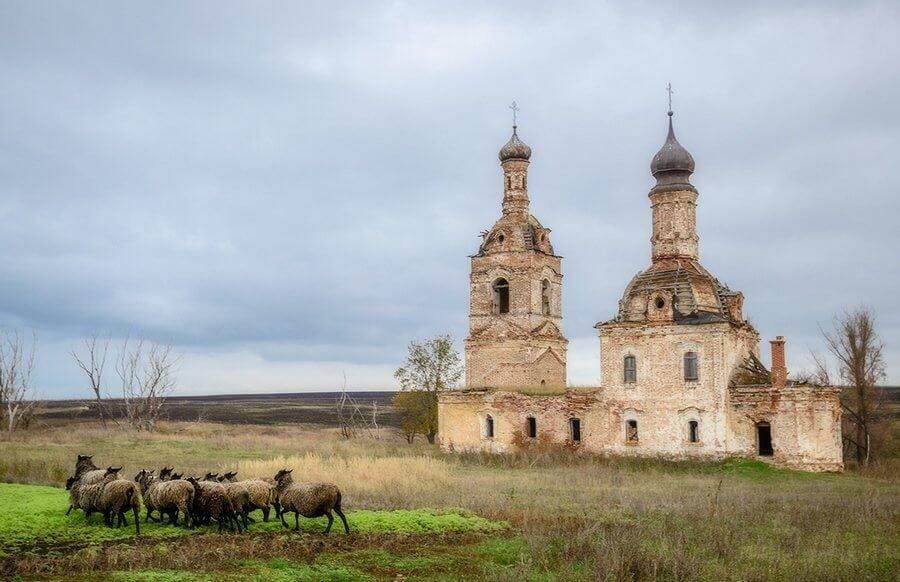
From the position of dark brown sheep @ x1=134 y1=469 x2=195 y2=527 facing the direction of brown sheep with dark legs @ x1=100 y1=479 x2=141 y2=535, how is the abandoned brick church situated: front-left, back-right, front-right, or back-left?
back-right

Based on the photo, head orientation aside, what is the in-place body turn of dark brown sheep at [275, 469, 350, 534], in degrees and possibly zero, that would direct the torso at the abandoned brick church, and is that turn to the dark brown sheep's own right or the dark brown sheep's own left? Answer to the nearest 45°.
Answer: approximately 135° to the dark brown sheep's own right

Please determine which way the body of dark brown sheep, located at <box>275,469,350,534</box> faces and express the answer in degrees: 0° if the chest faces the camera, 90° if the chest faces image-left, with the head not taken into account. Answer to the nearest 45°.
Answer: approximately 90°

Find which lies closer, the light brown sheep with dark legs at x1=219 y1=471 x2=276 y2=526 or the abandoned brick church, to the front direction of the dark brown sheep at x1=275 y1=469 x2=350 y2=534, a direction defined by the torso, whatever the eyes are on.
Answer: the light brown sheep with dark legs

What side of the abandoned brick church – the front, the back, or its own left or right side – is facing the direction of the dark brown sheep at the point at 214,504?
left

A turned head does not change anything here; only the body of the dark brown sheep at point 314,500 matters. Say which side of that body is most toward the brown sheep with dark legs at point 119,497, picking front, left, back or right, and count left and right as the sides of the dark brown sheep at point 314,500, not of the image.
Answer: front

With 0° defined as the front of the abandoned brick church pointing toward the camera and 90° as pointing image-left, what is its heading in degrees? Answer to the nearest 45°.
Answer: approximately 90°

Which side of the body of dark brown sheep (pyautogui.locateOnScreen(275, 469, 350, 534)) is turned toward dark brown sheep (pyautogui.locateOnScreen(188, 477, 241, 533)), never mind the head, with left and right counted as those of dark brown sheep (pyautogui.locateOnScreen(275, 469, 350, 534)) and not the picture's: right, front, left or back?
front

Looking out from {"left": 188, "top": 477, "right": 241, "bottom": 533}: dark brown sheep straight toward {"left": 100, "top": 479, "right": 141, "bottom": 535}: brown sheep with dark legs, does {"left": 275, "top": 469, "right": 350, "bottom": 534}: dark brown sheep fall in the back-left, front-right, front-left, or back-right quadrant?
back-left

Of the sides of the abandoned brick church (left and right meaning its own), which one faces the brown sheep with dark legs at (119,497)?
left
